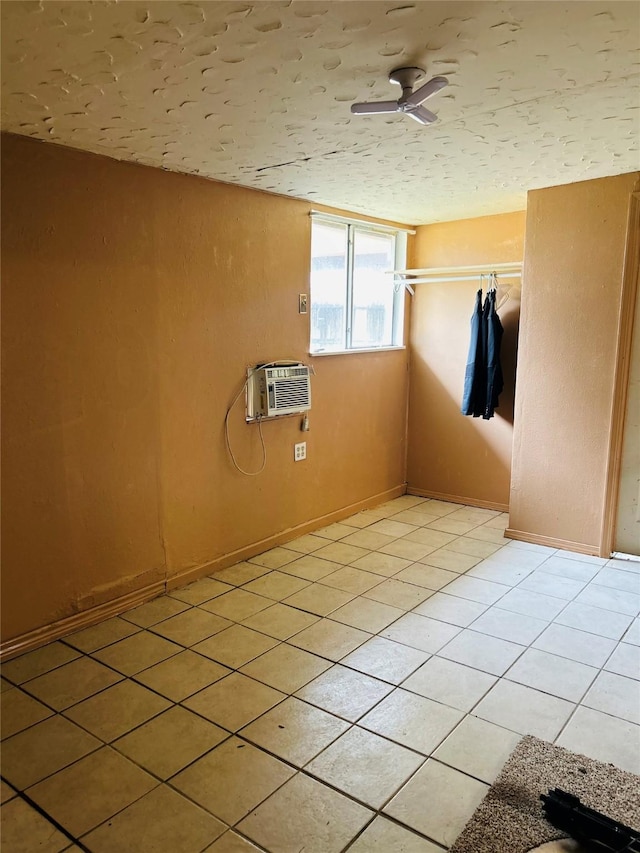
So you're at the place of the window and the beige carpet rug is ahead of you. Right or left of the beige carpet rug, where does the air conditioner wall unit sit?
right

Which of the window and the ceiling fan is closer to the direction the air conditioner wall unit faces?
the ceiling fan

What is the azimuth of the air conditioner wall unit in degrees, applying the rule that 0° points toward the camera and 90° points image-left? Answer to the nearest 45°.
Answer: approximately 315°

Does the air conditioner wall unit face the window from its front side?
no

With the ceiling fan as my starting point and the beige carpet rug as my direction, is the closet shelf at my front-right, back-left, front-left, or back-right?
back-left

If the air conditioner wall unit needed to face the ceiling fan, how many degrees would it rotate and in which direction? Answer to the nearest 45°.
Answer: approximately 45° to its right

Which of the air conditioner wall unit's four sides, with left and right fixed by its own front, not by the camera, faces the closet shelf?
left

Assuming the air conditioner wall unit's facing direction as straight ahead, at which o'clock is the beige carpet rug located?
The beige carpet rug is roughly at 1 o'clock from the air conditioner wall unit.

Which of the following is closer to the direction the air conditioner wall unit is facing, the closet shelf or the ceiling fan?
the ceiling fan

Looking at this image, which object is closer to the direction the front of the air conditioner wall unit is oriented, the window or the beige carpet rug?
the beige carpet rug

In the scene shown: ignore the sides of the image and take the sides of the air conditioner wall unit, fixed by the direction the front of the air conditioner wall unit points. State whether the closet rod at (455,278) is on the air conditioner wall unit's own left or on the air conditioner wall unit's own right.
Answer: on the air conditioner wall unit's own left
